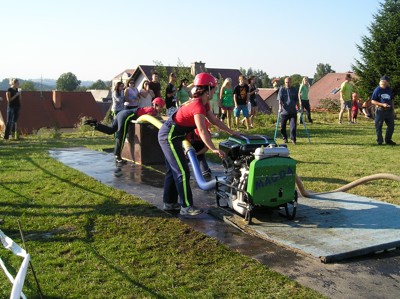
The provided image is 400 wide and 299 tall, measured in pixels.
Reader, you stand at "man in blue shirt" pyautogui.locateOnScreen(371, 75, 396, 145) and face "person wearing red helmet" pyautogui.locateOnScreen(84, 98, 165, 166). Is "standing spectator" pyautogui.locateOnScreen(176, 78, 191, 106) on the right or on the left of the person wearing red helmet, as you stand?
right

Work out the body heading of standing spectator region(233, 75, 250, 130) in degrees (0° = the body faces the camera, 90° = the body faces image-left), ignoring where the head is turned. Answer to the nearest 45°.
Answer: approximately 0°

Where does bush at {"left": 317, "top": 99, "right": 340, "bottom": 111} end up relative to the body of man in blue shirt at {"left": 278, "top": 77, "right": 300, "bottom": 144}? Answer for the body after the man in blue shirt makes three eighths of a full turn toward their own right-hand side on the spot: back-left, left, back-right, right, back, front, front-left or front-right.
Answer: front-right

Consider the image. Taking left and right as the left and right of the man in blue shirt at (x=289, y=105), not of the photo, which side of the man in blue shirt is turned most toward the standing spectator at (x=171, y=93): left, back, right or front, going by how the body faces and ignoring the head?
right

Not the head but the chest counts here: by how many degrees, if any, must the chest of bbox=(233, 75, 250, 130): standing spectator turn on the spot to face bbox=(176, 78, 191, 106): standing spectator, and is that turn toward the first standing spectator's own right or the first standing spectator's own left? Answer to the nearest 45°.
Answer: approximately 90° to the first standing spectator's own right

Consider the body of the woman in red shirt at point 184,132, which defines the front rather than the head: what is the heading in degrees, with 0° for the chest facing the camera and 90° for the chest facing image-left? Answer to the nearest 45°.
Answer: approximately 270°

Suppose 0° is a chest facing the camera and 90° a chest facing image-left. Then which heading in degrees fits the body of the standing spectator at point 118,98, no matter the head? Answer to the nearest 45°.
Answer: approximately 315°

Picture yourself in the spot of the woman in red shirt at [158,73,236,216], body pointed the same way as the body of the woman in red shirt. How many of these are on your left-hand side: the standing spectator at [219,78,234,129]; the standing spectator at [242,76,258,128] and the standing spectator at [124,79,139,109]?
3

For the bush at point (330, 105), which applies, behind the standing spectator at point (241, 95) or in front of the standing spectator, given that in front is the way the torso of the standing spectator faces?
behind

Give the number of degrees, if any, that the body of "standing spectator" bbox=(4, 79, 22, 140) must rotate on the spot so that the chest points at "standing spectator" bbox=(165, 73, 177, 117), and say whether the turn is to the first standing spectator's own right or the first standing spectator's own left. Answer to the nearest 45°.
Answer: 0° — they already face them

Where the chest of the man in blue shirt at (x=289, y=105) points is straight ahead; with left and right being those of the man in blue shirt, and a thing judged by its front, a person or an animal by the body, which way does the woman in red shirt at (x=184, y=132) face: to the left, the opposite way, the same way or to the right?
to the left
